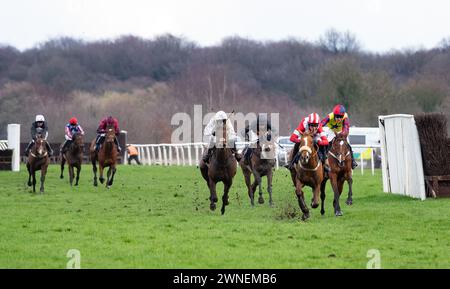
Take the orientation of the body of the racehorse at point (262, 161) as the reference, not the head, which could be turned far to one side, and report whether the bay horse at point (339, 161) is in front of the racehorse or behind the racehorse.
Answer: in front

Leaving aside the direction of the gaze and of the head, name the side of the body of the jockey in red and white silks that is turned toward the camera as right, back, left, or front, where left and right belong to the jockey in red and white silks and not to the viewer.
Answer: front

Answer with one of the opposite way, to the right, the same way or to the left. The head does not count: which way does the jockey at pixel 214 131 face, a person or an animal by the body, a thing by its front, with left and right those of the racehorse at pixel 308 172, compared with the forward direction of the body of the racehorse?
the same way

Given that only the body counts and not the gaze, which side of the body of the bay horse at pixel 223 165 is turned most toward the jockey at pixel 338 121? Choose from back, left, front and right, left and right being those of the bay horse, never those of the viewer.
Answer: left

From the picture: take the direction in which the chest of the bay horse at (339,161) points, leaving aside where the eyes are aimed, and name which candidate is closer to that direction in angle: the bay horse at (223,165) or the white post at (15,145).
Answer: the bay horse

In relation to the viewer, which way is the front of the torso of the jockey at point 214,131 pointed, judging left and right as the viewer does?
facing the viewer

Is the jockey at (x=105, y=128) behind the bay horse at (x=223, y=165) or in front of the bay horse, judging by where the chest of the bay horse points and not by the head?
behind

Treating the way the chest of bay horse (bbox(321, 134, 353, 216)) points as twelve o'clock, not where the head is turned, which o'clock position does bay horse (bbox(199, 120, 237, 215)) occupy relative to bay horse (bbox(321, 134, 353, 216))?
bay horse (bbox(199, 120, 237, 215)) is roughly at 2 o'clock from bay horse (bbox(321, 134, 353, 216)).

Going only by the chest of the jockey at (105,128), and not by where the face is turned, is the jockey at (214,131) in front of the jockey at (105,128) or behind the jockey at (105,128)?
in front

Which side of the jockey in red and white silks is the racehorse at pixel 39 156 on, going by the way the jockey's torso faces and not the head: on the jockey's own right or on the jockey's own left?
on the jockey's own right

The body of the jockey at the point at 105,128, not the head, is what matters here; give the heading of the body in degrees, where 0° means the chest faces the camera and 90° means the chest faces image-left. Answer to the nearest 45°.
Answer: approximately 0°
